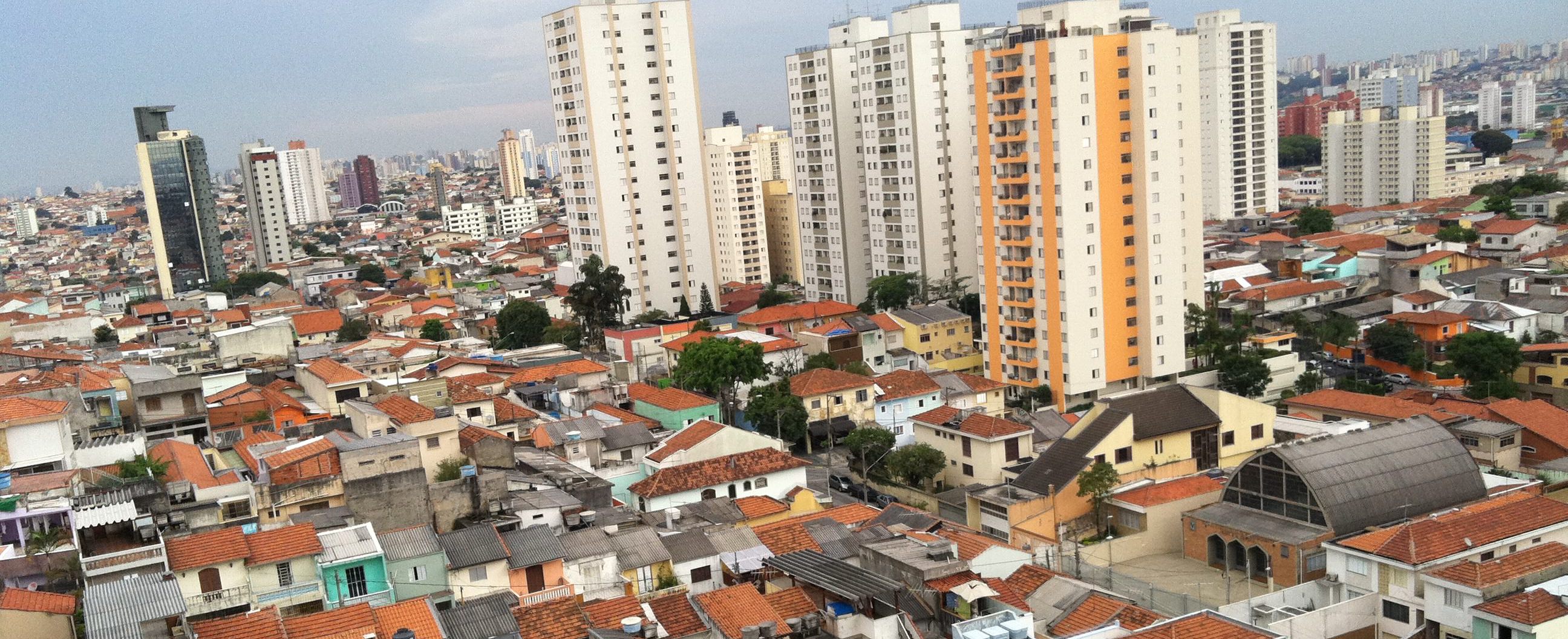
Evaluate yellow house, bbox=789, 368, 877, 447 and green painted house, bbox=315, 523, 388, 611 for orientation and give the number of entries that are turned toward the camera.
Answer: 2

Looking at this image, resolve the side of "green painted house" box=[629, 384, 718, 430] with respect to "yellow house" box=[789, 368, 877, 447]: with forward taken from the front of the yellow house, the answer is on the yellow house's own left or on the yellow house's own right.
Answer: on the yellow house's own right

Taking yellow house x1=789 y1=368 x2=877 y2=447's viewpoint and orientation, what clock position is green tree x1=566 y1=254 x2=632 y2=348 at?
The green tree is roughly at 5 o'clock from the yellow house.

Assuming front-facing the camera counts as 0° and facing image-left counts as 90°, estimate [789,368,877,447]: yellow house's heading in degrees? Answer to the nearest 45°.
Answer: approximately 0°

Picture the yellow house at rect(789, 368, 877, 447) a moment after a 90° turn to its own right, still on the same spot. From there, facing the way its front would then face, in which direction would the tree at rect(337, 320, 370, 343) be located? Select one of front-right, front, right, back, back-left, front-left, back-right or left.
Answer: front-right

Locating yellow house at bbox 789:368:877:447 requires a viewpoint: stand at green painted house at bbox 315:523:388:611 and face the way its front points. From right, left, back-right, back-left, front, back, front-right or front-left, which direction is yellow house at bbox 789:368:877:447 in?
back-left
